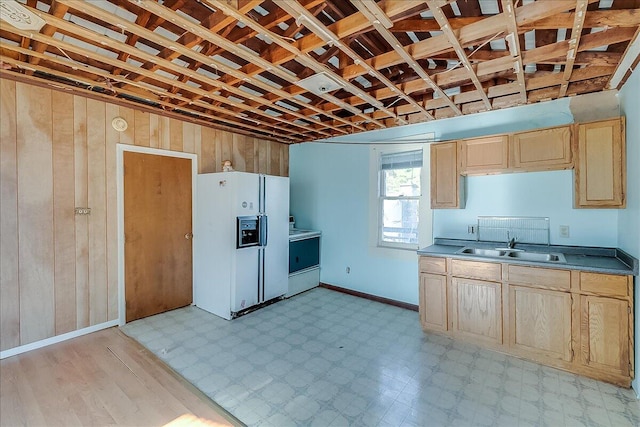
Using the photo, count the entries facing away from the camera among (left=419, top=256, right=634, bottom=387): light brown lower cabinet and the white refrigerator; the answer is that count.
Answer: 0

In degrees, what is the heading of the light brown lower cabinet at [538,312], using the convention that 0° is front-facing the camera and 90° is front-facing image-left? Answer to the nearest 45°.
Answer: approximately 45°

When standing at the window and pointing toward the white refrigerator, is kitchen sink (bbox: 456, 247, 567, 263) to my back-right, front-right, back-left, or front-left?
back-left

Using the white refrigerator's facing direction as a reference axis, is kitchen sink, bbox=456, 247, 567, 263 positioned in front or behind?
in front

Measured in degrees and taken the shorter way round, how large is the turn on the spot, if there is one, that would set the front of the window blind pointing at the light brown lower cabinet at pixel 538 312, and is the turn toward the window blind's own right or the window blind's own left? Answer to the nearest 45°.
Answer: approximately 90° to the window blind's own left

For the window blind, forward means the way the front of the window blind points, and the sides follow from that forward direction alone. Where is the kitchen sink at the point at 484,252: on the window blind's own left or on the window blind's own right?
on the window blind's own left

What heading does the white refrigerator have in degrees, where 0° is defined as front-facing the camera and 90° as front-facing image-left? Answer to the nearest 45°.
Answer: approximately 315°

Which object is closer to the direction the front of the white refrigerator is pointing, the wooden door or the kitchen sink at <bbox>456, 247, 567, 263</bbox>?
the kitchen sink

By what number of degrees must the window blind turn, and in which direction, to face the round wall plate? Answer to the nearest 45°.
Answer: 0° — it already faces it

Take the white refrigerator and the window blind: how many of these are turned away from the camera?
0

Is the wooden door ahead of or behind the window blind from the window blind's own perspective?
ahead

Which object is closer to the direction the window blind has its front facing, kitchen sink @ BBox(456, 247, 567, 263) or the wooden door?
the wooden door
